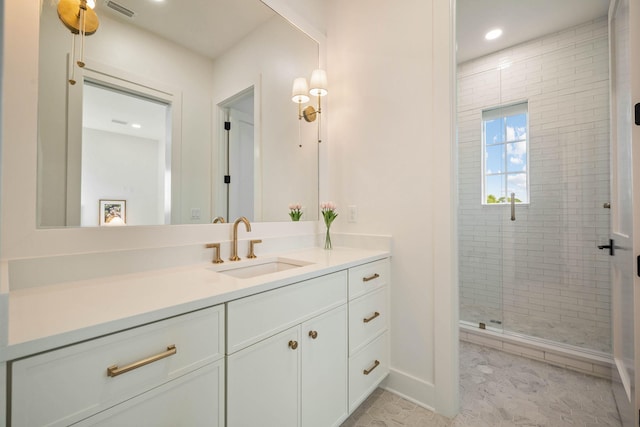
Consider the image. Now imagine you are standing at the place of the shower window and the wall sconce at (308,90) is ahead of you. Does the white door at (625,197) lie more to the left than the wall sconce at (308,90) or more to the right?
left

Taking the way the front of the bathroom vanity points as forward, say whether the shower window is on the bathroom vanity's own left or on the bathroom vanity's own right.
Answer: on the bathroom vanity's own left

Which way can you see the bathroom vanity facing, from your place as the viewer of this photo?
facing the viewer and to the right of the viewer

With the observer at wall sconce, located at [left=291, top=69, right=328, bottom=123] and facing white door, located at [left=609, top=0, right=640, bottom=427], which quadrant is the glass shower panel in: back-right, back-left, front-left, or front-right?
front-left

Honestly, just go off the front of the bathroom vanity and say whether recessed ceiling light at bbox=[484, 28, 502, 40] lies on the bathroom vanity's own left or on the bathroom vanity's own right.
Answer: on the bathroom vanity's own left

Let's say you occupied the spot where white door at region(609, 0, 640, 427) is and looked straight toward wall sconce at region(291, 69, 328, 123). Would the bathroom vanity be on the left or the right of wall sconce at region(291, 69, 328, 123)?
left

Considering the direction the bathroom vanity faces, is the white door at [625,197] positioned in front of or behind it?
in front

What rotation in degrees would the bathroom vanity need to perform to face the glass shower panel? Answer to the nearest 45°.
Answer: approximately 45° to its left

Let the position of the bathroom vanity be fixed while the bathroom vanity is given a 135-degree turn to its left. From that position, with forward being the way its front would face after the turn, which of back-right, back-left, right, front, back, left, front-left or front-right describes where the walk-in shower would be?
right
